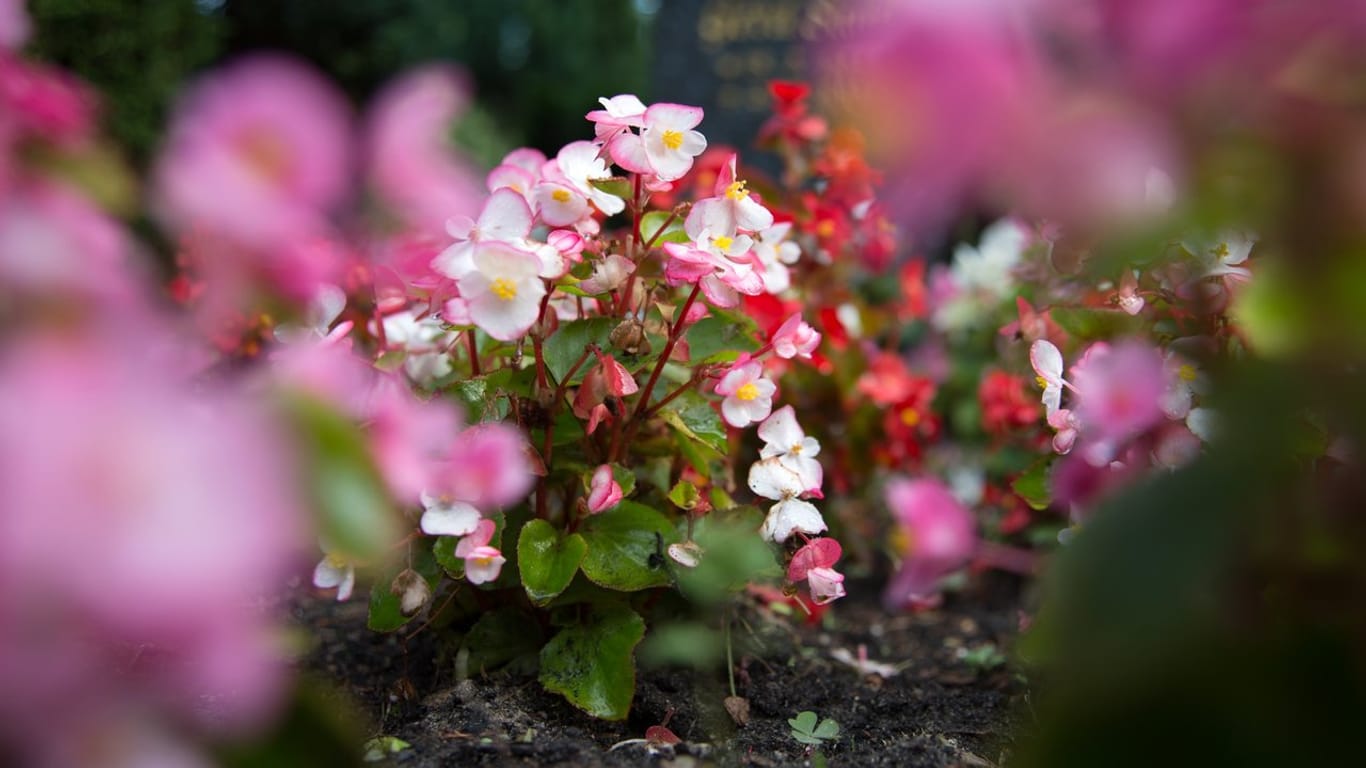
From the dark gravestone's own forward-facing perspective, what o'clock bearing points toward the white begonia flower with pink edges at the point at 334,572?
The white begonia flower with pink edges is roughly at 12 o'clock from the dark gravestone.

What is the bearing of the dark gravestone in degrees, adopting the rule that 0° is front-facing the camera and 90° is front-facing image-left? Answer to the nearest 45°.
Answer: approximately 0°

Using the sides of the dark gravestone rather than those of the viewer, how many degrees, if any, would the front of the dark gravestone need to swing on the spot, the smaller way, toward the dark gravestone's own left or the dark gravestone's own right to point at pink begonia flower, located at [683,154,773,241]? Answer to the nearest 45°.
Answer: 0° — it already faces it

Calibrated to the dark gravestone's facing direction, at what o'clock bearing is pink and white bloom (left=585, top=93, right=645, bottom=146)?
The pink and white bloom is roughly at 12 o'clock from the dark gravestone.

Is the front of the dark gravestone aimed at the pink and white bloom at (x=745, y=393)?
yes

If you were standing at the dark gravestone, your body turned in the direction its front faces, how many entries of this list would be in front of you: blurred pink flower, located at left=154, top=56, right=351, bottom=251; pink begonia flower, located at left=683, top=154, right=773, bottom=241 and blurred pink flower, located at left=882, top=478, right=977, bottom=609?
3

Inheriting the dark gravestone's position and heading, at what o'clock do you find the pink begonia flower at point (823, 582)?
The pink begonia flower is roughly at 12 o'clock from the dark gravestone.
